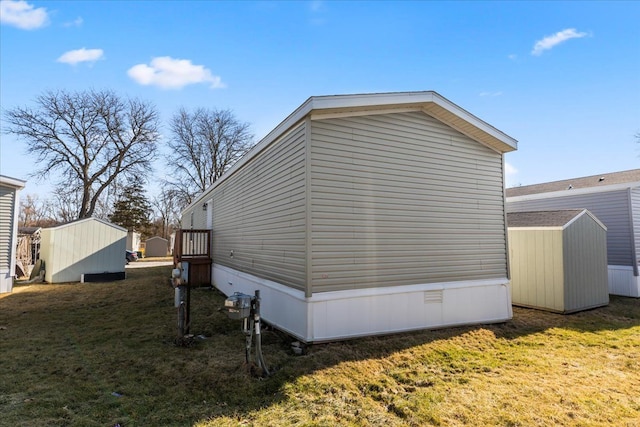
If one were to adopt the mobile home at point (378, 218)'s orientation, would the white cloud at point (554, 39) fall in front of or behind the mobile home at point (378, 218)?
behind

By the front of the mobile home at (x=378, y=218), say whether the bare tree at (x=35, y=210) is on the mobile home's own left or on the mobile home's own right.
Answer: on the mobile home's own right

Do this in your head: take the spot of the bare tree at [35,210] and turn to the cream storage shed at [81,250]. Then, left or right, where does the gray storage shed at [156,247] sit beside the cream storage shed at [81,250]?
left

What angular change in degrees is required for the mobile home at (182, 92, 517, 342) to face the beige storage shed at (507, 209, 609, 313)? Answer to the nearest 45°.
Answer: approximately 180°

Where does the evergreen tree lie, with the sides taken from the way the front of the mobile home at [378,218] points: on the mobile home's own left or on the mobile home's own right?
on the mobile home's own right

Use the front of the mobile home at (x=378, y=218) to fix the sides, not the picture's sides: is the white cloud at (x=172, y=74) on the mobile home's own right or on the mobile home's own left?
on the mobile home's own right

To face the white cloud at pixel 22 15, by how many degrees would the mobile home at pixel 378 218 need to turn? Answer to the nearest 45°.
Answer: approximately 45° to its right

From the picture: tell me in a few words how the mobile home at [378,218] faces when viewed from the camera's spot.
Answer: facing the viewer and to the left of the viewer

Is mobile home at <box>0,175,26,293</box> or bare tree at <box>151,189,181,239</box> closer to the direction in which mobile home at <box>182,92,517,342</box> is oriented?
the mobile home
